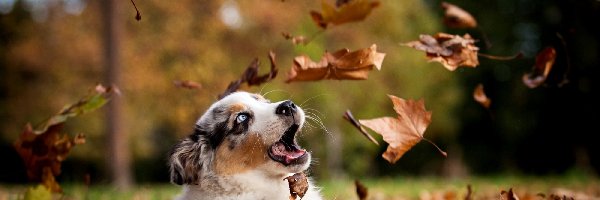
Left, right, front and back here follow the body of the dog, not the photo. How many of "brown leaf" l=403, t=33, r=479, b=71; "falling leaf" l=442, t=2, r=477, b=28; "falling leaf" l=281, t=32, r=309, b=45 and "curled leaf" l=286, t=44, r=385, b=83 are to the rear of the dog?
0

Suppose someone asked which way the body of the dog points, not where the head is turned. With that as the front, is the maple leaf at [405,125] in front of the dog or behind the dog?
in front
